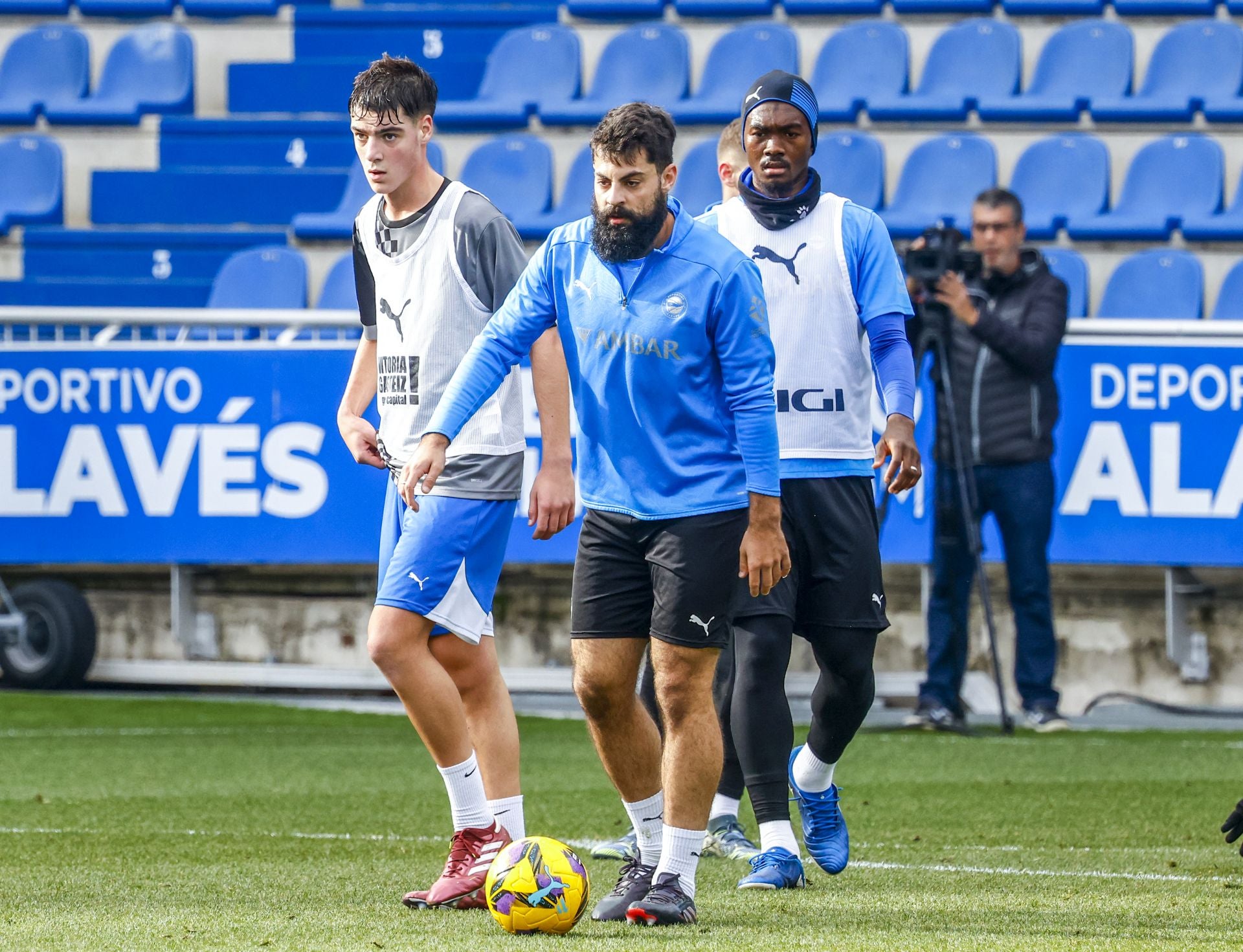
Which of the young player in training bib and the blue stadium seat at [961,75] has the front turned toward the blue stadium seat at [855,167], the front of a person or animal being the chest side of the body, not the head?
the blue stadium seat at [961,75]

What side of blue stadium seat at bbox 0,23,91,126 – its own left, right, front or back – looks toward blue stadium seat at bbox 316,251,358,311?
left

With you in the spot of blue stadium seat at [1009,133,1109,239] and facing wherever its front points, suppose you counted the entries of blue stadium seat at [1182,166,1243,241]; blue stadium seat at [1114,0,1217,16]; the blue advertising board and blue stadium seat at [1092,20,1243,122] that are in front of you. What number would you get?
1

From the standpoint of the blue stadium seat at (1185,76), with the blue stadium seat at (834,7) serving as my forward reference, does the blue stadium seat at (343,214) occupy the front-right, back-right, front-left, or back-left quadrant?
front-left

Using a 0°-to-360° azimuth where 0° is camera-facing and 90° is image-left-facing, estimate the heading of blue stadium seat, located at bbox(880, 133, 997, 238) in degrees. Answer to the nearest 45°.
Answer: approximately 45°

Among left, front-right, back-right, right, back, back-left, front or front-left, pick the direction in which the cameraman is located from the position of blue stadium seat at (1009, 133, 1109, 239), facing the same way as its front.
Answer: front-left

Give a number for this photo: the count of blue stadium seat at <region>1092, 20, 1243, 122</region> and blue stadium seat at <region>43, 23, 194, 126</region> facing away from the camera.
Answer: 0

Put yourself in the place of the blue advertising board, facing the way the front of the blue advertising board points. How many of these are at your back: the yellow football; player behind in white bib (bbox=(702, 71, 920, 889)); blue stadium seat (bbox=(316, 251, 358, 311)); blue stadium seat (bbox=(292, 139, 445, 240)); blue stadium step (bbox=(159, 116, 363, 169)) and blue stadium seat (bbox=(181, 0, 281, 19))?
4

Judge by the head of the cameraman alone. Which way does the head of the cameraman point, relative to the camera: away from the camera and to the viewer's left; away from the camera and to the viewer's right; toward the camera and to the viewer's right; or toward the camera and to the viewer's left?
toward the camera and to the viewer's left

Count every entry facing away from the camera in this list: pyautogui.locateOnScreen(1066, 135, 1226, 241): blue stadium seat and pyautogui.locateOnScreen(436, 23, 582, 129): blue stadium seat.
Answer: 0

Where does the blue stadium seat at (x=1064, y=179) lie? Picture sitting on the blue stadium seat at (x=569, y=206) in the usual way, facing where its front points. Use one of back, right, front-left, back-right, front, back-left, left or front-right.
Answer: back-left

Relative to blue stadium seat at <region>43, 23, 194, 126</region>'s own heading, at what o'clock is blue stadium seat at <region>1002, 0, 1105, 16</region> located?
blue stadium seat at <region>1002, 0, 1105, 16</region> is roughly at 8 o'clock from blue stadium seat at <region>43, 23, 194, 126</region>.

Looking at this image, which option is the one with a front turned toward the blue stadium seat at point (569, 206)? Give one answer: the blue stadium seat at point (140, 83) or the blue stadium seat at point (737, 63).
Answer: the blue stadium seat at point (737, 63)

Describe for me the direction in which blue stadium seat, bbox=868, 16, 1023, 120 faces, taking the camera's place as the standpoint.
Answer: facing the viewer and to the left of the viewer

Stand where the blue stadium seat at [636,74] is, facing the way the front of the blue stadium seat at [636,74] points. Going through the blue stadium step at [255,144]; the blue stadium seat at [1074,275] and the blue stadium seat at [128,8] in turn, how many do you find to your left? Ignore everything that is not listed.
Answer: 1

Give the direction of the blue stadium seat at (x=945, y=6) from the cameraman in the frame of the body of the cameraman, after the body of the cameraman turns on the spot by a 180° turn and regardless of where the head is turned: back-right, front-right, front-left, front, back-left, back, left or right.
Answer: front-left

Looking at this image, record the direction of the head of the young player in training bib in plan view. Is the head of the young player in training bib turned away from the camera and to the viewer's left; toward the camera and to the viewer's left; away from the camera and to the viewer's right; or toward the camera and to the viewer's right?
toward the camera and to the viewer's left

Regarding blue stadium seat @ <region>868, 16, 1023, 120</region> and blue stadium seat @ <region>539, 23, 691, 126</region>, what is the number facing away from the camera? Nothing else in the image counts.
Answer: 0
